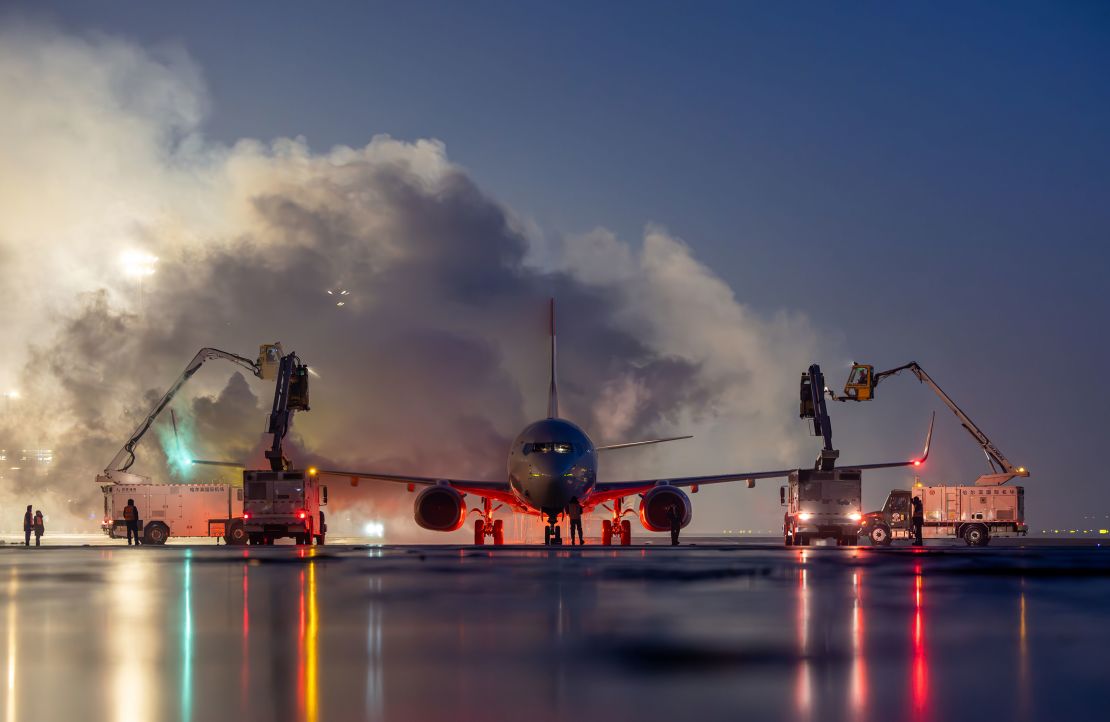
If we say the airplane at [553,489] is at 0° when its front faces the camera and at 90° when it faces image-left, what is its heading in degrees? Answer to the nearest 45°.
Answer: approximately 0°
